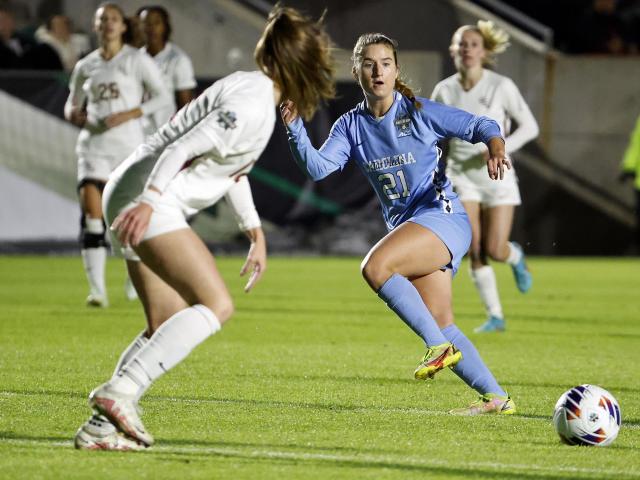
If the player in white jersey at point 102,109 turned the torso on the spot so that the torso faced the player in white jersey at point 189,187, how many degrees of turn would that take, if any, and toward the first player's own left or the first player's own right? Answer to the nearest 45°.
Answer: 0° — they already face them

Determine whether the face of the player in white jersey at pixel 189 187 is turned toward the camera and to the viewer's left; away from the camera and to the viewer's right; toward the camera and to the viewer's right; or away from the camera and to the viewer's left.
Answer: away from the camera and to the viewer's right

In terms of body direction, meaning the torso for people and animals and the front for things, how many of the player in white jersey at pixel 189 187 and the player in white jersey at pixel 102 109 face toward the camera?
1

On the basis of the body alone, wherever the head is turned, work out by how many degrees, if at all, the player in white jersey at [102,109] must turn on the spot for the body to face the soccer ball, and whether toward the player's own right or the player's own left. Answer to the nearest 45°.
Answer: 0° — they already face it

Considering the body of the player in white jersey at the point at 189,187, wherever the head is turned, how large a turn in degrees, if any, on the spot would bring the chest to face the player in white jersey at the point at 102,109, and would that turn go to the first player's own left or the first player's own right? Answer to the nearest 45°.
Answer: approximately 90° to the first player's own left

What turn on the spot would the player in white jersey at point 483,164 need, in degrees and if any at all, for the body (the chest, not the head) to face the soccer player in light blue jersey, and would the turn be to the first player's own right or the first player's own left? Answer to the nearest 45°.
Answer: approximately 45° to the first player's own left

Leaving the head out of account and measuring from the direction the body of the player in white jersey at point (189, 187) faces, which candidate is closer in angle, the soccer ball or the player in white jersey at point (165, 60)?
the soccer ball
